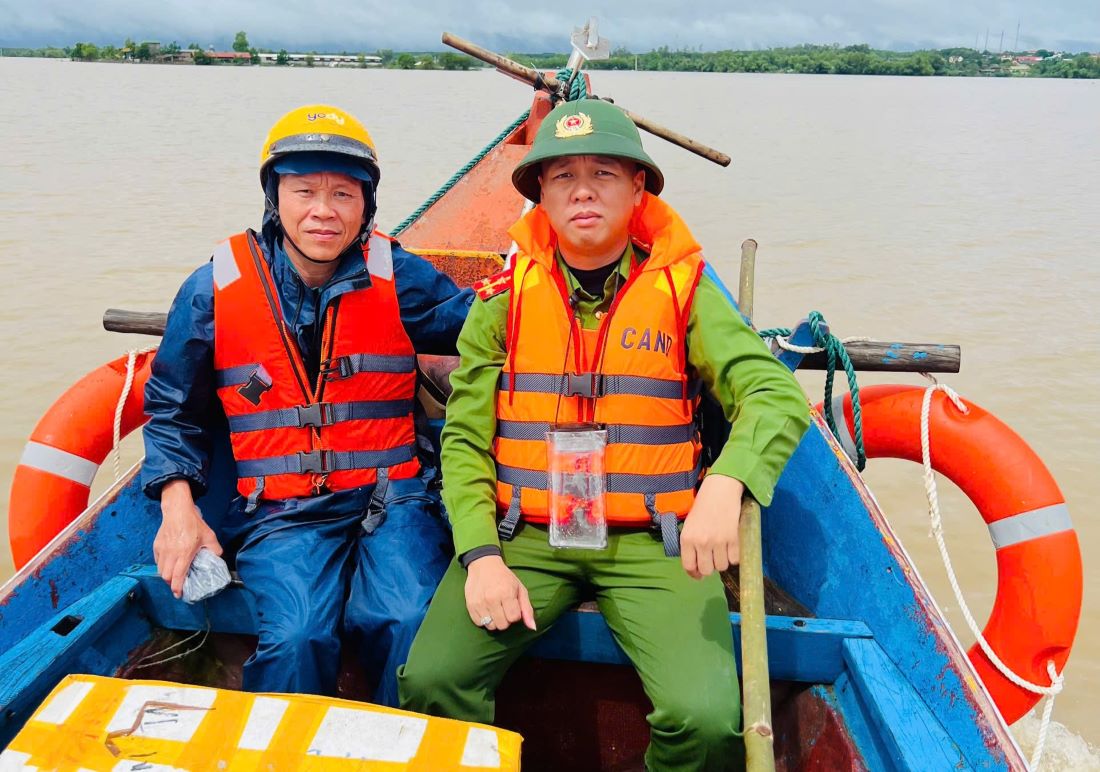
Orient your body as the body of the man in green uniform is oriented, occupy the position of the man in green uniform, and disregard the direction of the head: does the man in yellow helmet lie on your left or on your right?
on your right

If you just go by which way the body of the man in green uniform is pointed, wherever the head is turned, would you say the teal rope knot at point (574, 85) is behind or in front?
behind

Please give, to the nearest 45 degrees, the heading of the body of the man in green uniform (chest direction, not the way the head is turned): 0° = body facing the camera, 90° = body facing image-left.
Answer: approximately 0°

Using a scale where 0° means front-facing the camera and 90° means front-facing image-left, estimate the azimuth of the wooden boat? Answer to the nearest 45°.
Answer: approximately 180°

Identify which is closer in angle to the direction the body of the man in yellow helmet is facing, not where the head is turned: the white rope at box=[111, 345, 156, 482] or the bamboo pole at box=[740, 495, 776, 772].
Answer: the bamboo pole

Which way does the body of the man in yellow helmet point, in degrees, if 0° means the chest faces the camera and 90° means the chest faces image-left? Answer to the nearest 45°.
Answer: approximately 0°

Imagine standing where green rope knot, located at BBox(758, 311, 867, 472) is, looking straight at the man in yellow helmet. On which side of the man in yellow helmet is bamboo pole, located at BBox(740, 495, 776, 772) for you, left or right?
left

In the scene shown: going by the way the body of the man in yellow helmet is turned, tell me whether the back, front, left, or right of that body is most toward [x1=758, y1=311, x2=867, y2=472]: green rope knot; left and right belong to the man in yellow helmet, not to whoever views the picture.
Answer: left

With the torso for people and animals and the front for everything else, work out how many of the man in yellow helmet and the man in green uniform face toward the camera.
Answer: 2
